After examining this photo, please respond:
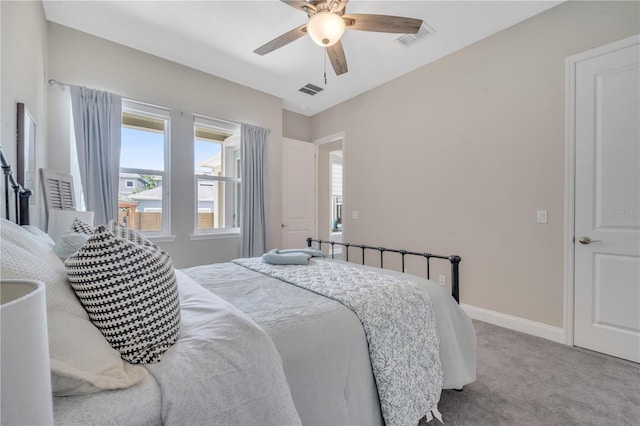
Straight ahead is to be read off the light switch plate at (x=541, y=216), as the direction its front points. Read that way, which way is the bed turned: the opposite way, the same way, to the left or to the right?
the opposite way

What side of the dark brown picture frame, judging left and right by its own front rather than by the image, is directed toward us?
right

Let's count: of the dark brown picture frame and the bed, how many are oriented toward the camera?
0

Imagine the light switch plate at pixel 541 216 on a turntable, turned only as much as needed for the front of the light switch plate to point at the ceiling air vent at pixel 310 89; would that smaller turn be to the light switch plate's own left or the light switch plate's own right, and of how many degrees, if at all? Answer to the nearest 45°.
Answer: approximately 90° to the light switch plate's own right

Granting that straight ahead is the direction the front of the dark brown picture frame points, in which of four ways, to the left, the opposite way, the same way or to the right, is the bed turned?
the same way

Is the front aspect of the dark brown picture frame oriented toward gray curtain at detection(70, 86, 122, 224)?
no

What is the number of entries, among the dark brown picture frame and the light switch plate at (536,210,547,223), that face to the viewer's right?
1

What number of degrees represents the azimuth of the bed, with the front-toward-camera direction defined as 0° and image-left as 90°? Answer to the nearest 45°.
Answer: approximately 225°

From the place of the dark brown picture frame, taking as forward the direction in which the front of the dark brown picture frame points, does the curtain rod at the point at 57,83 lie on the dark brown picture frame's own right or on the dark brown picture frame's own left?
on the dark brown picture frame's own left

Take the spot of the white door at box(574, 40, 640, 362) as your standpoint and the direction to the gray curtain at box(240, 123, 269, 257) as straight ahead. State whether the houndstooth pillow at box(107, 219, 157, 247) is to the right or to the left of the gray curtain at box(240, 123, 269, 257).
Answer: left

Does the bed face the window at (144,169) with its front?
no

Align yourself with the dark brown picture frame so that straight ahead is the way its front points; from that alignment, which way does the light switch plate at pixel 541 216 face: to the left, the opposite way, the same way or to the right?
the opposite way

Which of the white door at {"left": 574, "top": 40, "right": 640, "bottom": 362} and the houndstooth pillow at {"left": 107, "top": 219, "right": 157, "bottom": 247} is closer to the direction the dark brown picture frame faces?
the white door

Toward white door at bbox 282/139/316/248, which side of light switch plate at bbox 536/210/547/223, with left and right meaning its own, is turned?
right
